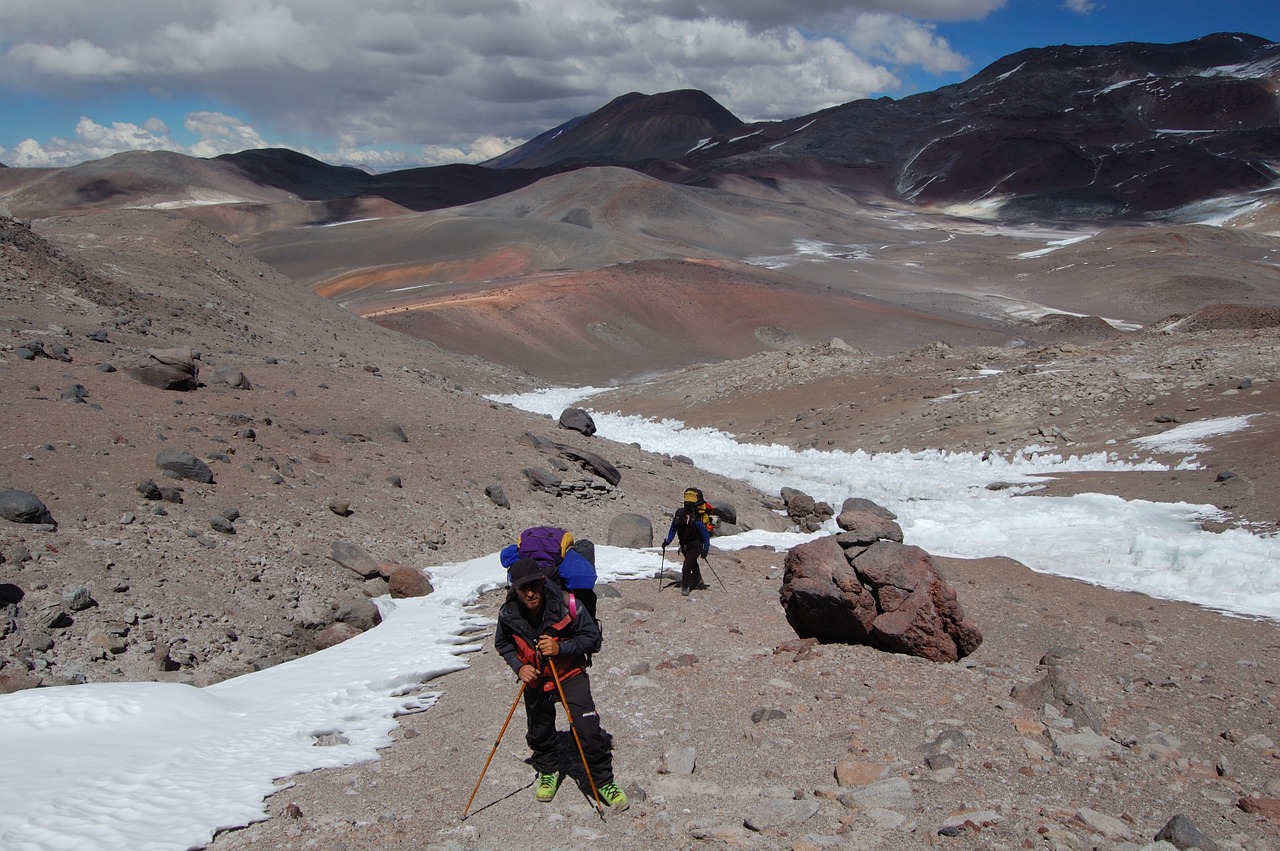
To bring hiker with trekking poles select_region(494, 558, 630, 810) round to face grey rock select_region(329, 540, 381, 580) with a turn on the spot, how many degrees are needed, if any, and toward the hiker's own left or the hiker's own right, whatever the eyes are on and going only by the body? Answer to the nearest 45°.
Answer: approximately 180°

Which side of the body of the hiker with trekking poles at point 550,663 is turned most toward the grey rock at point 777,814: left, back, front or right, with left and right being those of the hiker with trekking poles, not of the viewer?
left

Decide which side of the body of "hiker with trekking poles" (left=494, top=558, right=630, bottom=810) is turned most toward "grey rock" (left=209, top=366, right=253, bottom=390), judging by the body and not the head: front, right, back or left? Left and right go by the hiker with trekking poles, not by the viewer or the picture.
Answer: back

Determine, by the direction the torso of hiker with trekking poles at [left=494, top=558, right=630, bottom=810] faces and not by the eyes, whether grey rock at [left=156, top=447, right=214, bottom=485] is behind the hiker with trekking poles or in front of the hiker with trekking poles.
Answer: behind

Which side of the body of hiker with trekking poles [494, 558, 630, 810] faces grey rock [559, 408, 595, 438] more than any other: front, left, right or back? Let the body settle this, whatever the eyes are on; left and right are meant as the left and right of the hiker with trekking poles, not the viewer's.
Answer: back

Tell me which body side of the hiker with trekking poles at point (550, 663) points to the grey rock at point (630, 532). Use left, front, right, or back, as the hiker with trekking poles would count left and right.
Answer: back

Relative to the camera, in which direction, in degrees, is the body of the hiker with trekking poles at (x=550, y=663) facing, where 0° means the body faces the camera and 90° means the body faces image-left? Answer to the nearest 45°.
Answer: approximately 0°

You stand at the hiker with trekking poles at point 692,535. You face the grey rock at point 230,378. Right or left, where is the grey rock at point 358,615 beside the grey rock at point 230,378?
left

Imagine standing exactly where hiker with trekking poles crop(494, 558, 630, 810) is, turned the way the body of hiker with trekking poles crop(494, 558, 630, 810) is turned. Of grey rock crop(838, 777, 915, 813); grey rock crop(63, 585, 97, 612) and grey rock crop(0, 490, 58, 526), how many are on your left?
1

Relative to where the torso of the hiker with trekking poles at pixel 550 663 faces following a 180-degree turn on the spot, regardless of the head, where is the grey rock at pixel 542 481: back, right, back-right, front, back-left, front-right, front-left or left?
front

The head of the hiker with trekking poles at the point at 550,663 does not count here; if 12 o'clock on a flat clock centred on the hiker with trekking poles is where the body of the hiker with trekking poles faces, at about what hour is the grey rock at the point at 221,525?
The grey rock is roughly at 5 o'clock from the hiker with trekking poles.
